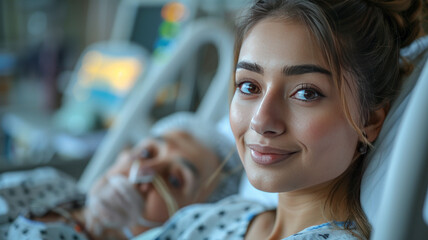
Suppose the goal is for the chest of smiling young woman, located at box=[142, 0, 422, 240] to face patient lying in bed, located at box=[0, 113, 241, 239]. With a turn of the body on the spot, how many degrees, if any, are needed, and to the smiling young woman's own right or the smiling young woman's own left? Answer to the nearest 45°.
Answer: approximately 90° to the smiling young woman's own right

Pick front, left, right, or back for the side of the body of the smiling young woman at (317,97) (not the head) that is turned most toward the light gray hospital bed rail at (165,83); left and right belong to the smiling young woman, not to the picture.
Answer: right

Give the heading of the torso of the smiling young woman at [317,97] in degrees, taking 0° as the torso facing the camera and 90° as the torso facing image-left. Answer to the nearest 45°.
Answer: approximately 45°
